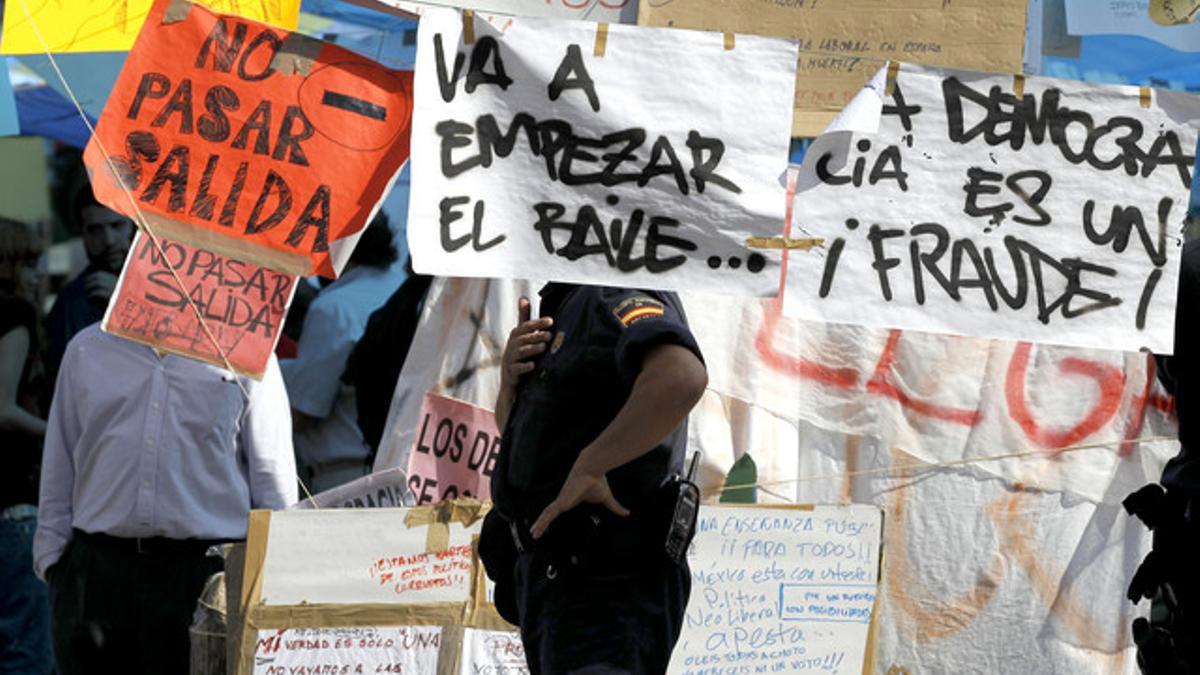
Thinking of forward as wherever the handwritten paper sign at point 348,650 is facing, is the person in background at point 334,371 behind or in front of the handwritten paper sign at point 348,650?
behind

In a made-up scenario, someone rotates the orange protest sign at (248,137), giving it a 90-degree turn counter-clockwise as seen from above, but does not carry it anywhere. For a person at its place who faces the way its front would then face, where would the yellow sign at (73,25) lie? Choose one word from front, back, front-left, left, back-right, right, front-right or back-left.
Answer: back-left

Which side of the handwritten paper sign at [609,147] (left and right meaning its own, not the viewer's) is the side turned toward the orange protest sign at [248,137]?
right

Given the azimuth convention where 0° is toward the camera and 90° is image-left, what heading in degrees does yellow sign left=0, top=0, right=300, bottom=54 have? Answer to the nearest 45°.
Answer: approximately 0°

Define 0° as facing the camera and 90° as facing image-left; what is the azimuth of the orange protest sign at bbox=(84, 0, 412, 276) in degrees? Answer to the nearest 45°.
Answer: approximately 0°

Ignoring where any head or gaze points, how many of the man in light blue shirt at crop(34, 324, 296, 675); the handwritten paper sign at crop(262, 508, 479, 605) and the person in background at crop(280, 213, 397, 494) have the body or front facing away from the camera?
1

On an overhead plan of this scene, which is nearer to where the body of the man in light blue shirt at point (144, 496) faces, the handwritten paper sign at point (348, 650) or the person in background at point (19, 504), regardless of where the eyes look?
the handwritten paper sign

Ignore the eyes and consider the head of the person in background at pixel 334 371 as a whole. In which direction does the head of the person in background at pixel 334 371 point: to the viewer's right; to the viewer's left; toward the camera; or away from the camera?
away from the camera

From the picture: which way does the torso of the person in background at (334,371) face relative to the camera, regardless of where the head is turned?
away from the camera
